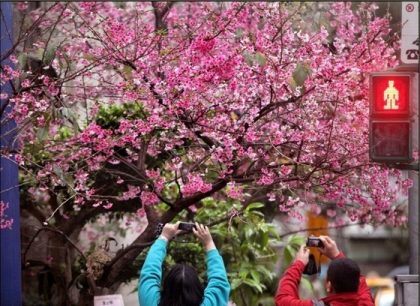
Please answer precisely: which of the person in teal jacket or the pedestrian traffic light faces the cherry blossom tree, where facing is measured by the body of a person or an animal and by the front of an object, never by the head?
the person in teal jacket

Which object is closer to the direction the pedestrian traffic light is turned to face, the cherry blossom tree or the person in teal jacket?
the person in teal jacket

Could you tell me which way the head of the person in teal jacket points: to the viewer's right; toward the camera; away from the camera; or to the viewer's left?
away from the camera

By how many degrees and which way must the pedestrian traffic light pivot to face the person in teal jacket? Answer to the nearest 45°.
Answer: approximately 45° to its right

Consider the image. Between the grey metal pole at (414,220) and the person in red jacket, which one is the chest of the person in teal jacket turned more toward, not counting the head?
the grey metal pole

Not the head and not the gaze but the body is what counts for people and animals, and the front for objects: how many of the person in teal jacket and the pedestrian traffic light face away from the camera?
1

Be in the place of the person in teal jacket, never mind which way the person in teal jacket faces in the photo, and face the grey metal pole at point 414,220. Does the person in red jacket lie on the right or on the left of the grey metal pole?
right

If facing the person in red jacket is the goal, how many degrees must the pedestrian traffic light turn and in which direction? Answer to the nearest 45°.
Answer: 0° — it already faces them

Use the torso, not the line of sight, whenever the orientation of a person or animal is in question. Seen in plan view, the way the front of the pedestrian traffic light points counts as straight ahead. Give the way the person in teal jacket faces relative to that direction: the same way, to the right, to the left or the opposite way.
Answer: the opposite way

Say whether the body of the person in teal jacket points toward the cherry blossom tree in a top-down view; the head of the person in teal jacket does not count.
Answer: yes

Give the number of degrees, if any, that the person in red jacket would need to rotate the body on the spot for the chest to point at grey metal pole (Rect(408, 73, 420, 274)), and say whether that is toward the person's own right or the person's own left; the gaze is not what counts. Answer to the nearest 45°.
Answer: approximately 45° to the person's own right

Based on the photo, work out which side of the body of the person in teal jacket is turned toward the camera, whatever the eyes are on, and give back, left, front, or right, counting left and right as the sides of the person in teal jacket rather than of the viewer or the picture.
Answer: back

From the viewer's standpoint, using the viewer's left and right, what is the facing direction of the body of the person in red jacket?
facing away from the viewer and to the left of the viewer

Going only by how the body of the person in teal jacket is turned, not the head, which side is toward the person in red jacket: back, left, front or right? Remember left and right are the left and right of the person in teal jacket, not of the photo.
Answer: right
